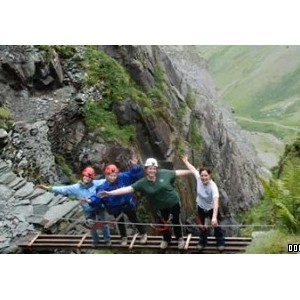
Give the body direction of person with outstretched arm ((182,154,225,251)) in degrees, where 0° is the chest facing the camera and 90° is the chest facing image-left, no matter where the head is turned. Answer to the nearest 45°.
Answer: approximately 0°

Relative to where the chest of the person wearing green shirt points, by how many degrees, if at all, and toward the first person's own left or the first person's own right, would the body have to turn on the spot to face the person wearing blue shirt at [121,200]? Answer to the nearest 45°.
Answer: approximately 90° to the first person's own right

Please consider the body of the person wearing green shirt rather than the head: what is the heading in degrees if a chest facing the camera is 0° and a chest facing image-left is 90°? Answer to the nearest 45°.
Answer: approximately 0°

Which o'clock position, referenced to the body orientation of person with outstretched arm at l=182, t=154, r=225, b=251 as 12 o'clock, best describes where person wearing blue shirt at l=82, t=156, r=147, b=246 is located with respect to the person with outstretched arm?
The person wearing blue shirt is roughly at 3 o'clock from the person with outstretched arm.

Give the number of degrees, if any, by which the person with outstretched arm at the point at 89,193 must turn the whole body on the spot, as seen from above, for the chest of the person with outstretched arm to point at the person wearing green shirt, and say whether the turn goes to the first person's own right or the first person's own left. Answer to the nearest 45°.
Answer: approximately 45° to the first person's own left

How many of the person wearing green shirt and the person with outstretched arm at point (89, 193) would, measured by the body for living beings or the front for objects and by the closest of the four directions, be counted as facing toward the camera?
2

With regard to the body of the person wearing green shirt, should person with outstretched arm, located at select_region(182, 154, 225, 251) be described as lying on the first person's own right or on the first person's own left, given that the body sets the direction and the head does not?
on the first person's own left

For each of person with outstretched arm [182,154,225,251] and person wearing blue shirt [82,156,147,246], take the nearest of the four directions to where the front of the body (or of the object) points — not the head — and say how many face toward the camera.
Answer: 2
